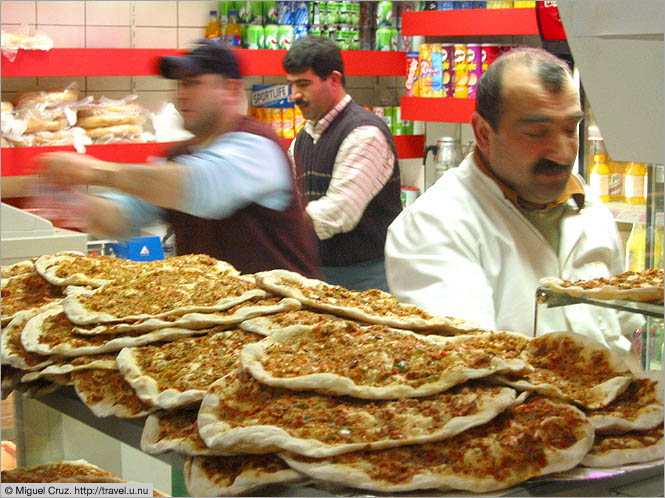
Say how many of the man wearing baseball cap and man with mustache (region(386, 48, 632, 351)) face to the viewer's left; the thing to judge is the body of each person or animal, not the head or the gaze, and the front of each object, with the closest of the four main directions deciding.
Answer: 1

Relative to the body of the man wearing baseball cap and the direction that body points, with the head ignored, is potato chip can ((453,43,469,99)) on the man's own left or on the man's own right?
on the man's own right

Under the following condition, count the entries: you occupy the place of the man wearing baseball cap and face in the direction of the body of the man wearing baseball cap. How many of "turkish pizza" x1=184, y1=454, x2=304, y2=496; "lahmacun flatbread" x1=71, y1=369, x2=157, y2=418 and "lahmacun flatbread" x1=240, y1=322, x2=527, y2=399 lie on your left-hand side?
3

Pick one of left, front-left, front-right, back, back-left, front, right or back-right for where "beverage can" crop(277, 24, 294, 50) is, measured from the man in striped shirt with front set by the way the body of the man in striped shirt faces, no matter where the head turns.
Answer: back-right

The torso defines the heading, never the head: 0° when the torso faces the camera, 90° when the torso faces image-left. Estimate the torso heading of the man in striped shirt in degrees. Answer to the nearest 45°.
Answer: approximately 45°

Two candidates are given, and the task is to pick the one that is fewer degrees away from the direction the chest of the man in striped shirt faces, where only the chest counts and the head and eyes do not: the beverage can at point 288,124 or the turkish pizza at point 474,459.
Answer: the turkish pizza

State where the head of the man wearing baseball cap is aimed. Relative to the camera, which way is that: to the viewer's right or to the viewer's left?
to the viewer's left

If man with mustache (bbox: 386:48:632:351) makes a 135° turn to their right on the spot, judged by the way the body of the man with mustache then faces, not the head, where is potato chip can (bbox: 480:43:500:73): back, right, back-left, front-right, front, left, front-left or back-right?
right

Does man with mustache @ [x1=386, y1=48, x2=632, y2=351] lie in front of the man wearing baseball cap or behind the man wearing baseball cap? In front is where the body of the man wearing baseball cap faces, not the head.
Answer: behind

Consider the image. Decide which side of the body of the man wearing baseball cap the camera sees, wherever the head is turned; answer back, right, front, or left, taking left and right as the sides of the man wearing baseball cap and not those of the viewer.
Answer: left

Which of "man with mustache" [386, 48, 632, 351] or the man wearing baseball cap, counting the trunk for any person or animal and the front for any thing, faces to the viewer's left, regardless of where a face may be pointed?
the man wearing baseball cap
